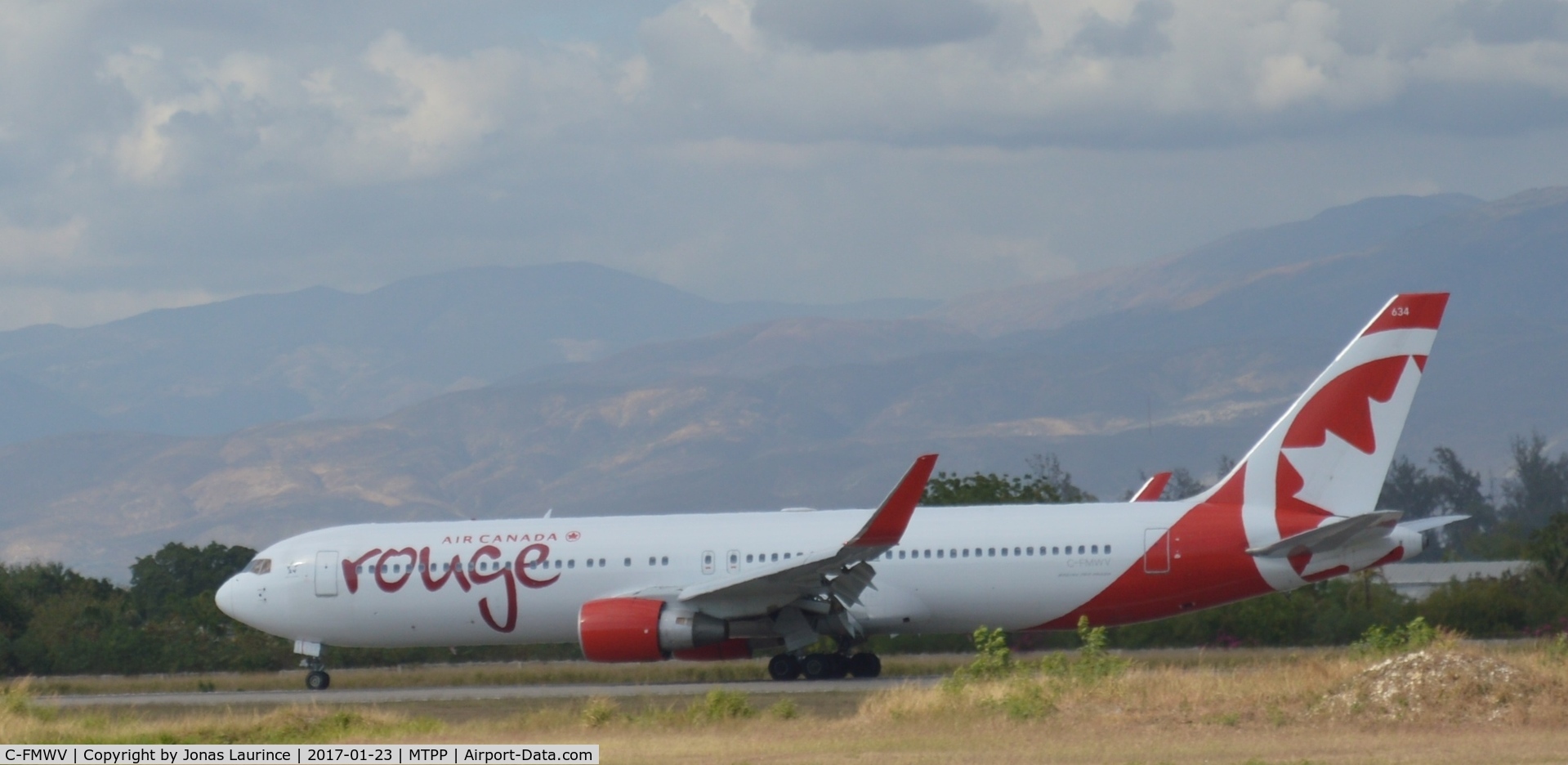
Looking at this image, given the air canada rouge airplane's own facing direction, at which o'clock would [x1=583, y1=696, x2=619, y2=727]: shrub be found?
The shrub is roughly at 10 o'clock from the air canada rouge airplane.

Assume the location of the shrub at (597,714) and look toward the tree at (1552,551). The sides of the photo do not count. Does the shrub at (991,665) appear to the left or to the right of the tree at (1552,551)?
right

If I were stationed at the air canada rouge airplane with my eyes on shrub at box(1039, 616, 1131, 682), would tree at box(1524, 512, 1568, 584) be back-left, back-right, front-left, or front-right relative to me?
back-left

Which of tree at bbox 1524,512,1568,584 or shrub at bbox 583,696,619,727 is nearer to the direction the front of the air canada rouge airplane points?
the shrub

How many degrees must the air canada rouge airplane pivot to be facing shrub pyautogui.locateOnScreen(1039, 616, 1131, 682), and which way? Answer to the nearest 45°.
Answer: approximately 90° to its left

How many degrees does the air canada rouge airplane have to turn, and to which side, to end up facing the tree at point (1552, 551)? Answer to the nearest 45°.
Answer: approximately 135° to its right

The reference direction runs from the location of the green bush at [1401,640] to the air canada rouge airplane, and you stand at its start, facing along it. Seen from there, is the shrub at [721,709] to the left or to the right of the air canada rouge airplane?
left

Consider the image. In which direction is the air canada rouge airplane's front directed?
to the viewer's left

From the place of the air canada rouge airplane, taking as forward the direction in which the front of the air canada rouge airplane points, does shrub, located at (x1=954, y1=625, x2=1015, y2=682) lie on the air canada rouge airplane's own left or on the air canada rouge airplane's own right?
on the air canada rouge airplane's own left
